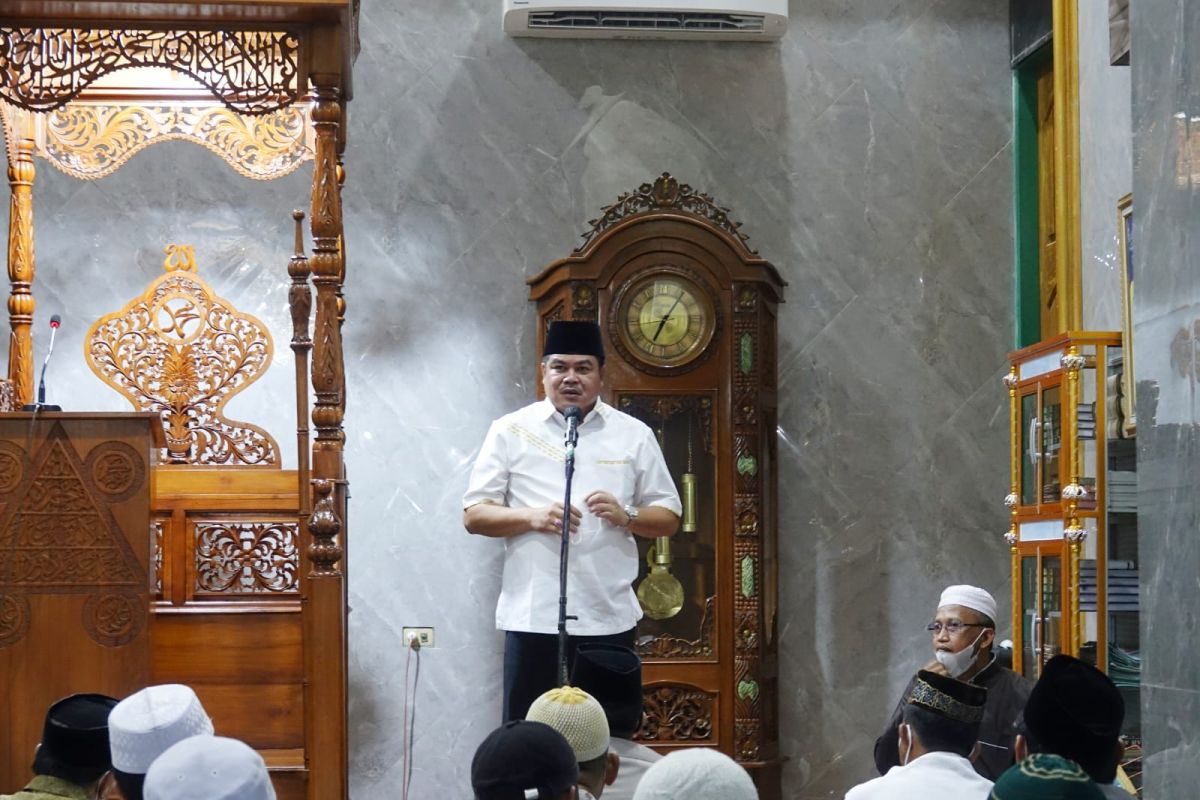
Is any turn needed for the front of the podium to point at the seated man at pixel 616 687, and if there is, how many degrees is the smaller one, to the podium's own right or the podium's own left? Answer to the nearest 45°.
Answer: approximately 45° to the podium's own left

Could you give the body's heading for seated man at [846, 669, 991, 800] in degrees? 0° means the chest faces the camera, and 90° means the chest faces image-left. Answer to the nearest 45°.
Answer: approximately 180°

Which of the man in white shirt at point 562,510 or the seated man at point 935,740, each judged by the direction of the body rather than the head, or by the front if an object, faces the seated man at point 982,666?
the seated man at point 935,740

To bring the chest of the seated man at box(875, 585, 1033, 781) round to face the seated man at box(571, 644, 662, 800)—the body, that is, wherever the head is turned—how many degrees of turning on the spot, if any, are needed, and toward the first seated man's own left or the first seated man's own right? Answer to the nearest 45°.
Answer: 0° — they already face them

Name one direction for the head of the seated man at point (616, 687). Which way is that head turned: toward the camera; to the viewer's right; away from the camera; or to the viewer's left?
away from the camera

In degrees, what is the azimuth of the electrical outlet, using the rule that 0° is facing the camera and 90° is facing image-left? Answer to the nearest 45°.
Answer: approximately 0°
